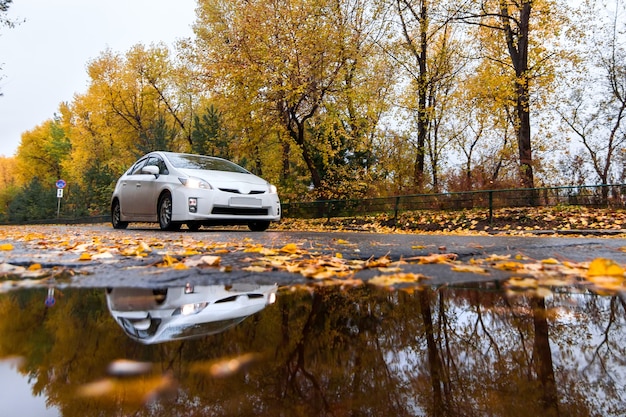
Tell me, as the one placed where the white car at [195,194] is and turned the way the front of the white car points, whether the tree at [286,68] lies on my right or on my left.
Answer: on my left

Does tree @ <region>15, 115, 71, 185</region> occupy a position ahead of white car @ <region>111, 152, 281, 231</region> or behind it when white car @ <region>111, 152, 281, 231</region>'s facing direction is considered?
behind

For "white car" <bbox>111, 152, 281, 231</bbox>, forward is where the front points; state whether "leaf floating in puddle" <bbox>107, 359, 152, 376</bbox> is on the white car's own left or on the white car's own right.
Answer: on the white car's own right

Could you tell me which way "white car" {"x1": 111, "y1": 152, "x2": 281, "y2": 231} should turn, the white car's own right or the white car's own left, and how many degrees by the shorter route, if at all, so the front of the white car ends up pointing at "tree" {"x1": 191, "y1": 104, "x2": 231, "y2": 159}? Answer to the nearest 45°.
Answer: approximately 135° to the white car's own left

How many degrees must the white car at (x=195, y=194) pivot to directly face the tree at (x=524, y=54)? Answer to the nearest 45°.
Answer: approximately 45° to its left

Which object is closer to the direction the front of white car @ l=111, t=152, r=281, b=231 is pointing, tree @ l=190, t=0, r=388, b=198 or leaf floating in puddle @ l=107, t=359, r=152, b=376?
the leaf floating in puddle

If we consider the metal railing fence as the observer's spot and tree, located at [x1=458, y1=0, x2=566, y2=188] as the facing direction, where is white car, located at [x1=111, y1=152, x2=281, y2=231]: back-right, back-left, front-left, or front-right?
back-left

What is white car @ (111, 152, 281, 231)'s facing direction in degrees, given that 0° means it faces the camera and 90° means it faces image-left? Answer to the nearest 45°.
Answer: approximately 315°

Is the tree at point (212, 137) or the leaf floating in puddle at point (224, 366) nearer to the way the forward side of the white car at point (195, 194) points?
the leaf floating in puddle

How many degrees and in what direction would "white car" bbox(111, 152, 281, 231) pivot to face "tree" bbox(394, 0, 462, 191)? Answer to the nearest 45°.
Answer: approximately 90° to its left

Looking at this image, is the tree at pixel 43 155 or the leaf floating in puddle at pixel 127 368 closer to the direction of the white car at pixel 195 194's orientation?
the leaf floating in puddle
